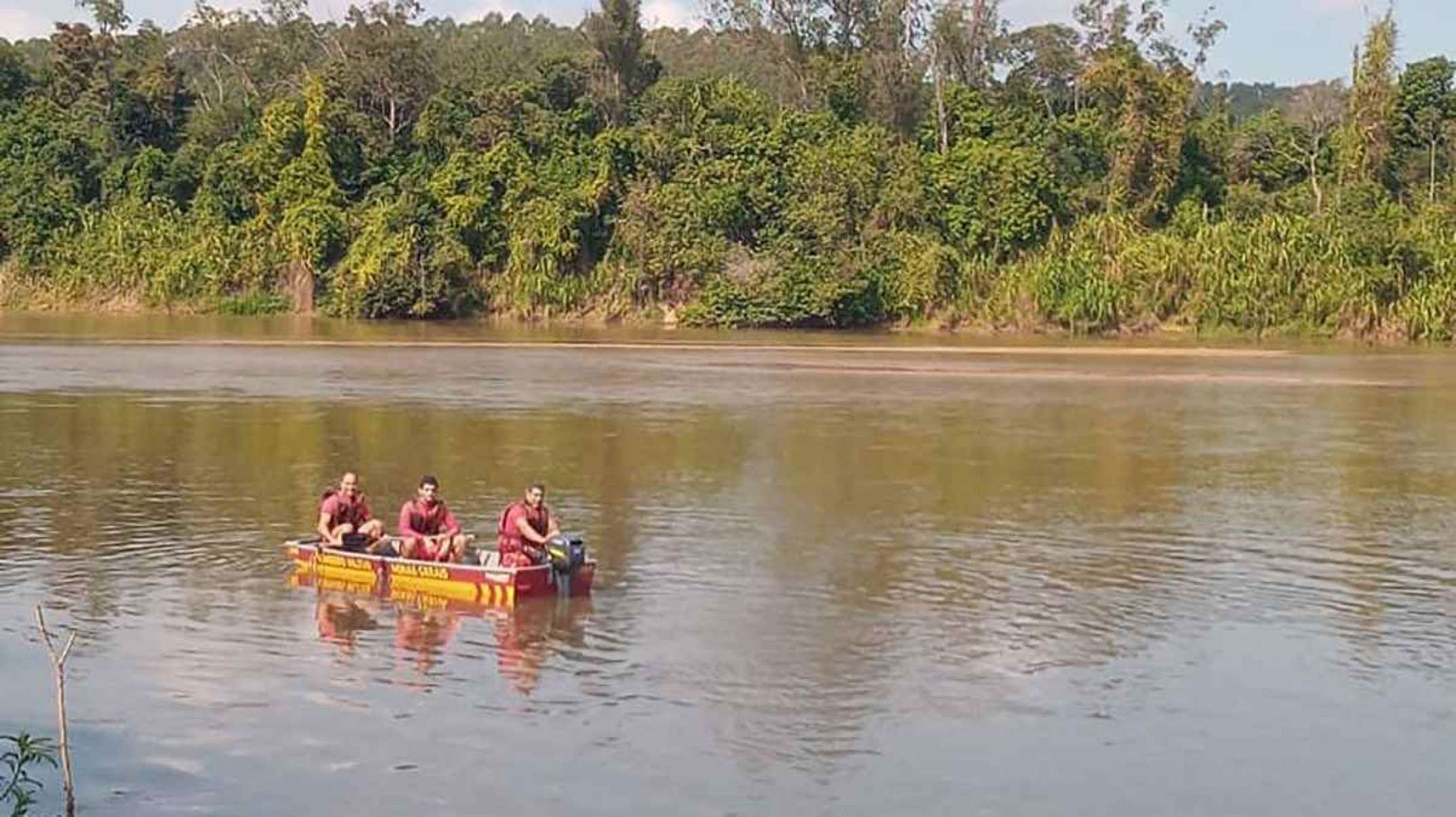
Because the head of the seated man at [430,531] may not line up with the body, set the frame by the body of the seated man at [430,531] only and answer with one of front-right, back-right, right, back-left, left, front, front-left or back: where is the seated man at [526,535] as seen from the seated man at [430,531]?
front-left

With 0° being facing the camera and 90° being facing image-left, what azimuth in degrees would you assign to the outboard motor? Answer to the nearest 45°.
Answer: approximately 135°

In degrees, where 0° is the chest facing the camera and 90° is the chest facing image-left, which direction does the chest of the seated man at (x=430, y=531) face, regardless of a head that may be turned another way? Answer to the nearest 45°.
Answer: approximately 0°

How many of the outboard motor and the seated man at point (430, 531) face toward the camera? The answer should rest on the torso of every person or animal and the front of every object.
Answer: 1

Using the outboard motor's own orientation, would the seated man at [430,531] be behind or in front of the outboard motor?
in front

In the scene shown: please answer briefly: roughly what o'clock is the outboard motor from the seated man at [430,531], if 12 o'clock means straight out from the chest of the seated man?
The outboard motor is roughly at 10 o'clock from the seated man.
